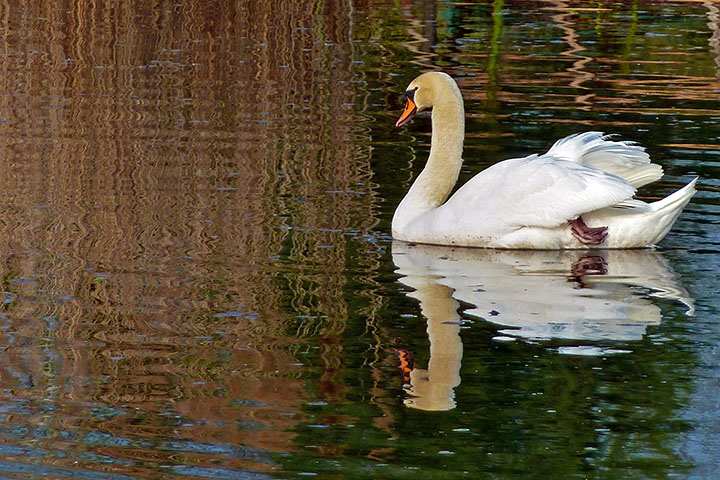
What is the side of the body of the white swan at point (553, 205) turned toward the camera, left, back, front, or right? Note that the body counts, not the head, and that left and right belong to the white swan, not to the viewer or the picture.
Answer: left
